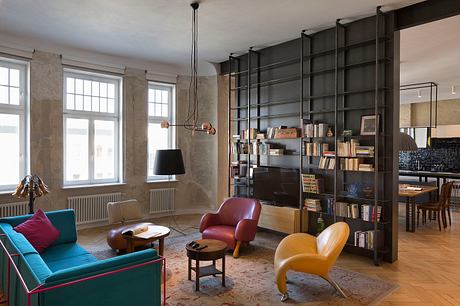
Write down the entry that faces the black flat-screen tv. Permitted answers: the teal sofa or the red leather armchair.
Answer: the teal sofa

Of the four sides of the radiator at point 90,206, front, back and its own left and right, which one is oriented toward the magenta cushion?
front

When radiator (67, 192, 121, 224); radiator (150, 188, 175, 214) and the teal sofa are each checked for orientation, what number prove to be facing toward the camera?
2

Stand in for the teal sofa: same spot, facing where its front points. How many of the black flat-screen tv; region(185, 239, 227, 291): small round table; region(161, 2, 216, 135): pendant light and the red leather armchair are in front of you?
4

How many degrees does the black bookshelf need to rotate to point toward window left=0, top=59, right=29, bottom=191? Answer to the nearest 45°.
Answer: approximately 45° to its right

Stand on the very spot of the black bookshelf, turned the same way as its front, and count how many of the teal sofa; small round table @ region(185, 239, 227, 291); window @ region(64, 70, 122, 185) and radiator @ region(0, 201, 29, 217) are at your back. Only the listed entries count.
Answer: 0

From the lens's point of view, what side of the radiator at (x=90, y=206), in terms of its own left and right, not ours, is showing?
front

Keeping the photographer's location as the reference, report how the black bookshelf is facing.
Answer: facing the viewer and to the left of the viewer

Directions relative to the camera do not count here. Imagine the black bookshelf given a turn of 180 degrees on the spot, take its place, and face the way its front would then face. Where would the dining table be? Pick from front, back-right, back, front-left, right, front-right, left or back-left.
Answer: front

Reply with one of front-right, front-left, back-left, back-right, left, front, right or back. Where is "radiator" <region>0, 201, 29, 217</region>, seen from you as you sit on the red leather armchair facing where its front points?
front-right

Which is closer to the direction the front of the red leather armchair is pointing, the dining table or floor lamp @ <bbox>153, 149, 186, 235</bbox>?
the floor lamp

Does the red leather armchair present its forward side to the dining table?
no

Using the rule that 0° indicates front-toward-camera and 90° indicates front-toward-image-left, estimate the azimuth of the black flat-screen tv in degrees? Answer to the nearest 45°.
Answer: approximately 45°

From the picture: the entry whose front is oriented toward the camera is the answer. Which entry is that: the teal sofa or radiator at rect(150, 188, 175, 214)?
the radiator

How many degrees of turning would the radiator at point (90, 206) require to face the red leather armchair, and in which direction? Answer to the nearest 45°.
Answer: approximately 45° to its left

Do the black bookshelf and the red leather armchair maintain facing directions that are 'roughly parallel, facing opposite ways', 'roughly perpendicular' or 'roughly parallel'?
roughly parallel

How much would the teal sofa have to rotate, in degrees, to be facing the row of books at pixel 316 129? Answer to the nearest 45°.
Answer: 0° — it already faces it
